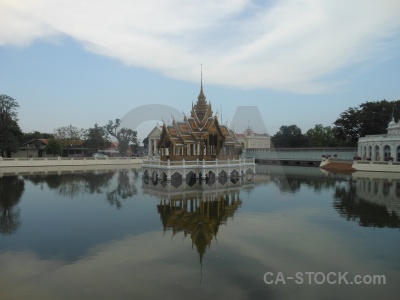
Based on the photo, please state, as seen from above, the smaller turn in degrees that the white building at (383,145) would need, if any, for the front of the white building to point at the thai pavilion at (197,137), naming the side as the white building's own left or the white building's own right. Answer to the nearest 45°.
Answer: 0° — it already faces it

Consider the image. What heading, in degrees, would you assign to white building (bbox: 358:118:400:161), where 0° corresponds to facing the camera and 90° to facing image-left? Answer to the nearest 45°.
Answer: approximately 45°
